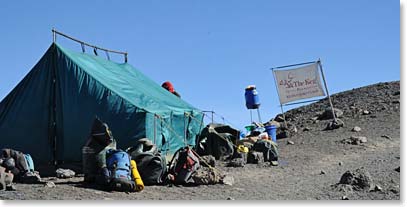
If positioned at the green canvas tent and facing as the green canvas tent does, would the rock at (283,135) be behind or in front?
behind

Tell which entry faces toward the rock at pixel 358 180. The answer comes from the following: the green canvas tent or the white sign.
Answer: the white sign

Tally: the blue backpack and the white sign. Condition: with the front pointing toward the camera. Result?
2

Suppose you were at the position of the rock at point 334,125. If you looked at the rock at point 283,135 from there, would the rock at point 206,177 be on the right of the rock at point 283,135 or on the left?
left

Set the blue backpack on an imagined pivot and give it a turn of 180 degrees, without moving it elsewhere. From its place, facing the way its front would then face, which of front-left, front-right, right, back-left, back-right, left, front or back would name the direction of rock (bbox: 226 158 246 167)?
front-right

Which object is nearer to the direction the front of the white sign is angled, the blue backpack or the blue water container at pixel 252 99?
the blue backpack

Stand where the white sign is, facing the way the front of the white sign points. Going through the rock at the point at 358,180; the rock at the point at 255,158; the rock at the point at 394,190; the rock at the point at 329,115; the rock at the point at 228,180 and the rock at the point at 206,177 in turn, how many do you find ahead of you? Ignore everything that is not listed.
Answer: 5

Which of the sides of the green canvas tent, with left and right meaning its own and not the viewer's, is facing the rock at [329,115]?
back

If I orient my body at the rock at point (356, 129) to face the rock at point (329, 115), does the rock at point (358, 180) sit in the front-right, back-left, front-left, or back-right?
back-left

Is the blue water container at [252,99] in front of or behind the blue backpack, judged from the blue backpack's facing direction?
behind

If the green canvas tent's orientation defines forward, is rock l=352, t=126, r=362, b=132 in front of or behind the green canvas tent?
behind

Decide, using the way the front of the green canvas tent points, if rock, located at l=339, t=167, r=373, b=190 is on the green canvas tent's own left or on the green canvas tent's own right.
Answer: on the green canvas tent's own left
